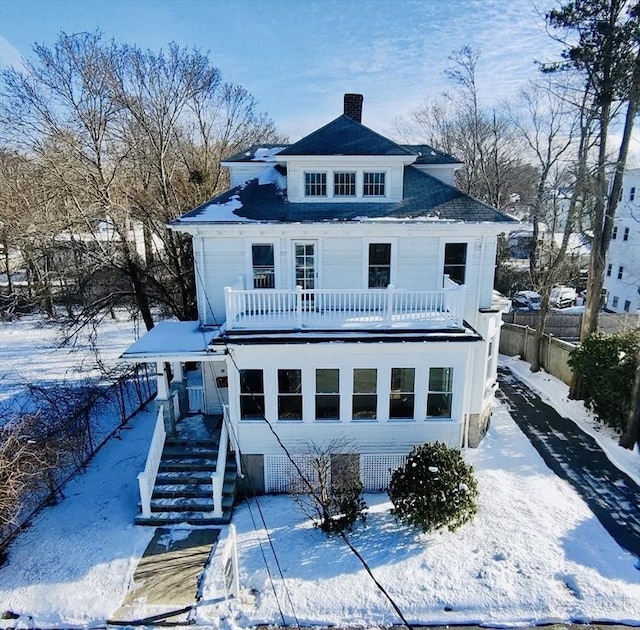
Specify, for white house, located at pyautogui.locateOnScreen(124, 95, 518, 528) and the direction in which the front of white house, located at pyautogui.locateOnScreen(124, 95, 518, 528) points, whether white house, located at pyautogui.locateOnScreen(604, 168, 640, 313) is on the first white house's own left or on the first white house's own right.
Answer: on the first white house's own left

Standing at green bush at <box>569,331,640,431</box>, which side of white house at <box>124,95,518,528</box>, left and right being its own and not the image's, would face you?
left

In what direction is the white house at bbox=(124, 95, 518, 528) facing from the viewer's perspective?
toward the camera

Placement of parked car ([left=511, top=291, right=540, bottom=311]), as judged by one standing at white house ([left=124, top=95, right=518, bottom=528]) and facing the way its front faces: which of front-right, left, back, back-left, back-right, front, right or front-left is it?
back-left

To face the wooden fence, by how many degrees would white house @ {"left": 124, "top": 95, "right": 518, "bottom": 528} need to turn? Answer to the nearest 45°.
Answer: approximately 135° to its left

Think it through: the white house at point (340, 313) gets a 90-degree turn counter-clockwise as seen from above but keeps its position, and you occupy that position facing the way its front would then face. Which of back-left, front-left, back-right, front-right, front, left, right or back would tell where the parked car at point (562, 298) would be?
front-left
